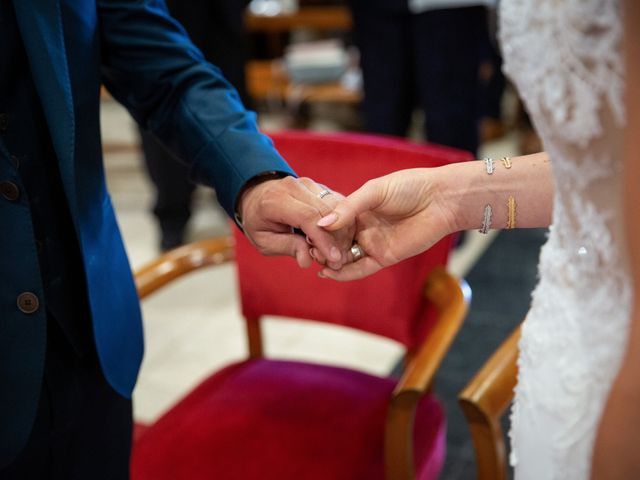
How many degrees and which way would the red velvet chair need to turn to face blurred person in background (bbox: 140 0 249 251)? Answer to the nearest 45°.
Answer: approximately 135° to its right

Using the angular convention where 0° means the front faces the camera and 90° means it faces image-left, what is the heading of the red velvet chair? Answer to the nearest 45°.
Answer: approximately 45°
